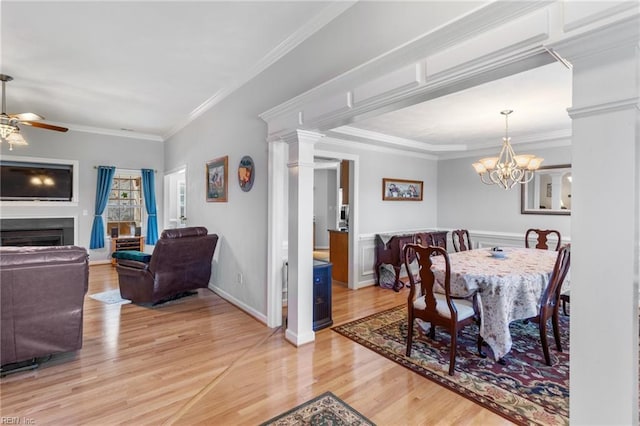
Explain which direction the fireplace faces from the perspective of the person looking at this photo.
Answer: facing the viewer

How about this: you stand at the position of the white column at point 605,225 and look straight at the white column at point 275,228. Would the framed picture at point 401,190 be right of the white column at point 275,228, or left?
right

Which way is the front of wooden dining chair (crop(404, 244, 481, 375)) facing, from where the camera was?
facing away from the viewer and to the right of the viewer

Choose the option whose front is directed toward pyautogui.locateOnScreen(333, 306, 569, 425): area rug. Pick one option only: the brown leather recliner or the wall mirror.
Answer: the wall mirror

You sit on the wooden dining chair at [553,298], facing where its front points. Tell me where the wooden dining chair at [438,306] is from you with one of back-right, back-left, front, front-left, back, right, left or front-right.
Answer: left

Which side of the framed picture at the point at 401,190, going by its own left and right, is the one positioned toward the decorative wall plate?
right

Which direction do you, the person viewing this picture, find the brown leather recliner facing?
facing away from the viewer and to the left of the viewer

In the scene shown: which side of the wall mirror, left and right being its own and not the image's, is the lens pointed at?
front

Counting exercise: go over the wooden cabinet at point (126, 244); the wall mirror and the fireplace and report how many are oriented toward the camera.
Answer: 3

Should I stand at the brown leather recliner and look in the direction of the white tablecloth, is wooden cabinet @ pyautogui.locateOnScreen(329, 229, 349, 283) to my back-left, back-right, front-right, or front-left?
front-left

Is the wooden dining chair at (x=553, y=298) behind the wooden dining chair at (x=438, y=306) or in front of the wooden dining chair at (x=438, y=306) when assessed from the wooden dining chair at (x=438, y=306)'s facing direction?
in front

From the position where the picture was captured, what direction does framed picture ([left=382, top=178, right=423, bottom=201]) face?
facing the viewer and to the right of the viewer

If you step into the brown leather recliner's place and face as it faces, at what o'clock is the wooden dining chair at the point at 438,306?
The wooden dining chair is roughly at 6 o'clock from the brown leather recliner.

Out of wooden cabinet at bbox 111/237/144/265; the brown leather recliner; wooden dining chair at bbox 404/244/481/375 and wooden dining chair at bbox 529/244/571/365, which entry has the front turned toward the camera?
the wooden cabinet

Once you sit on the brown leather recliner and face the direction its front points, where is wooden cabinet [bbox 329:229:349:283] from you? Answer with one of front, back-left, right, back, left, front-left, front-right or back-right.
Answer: back-right
